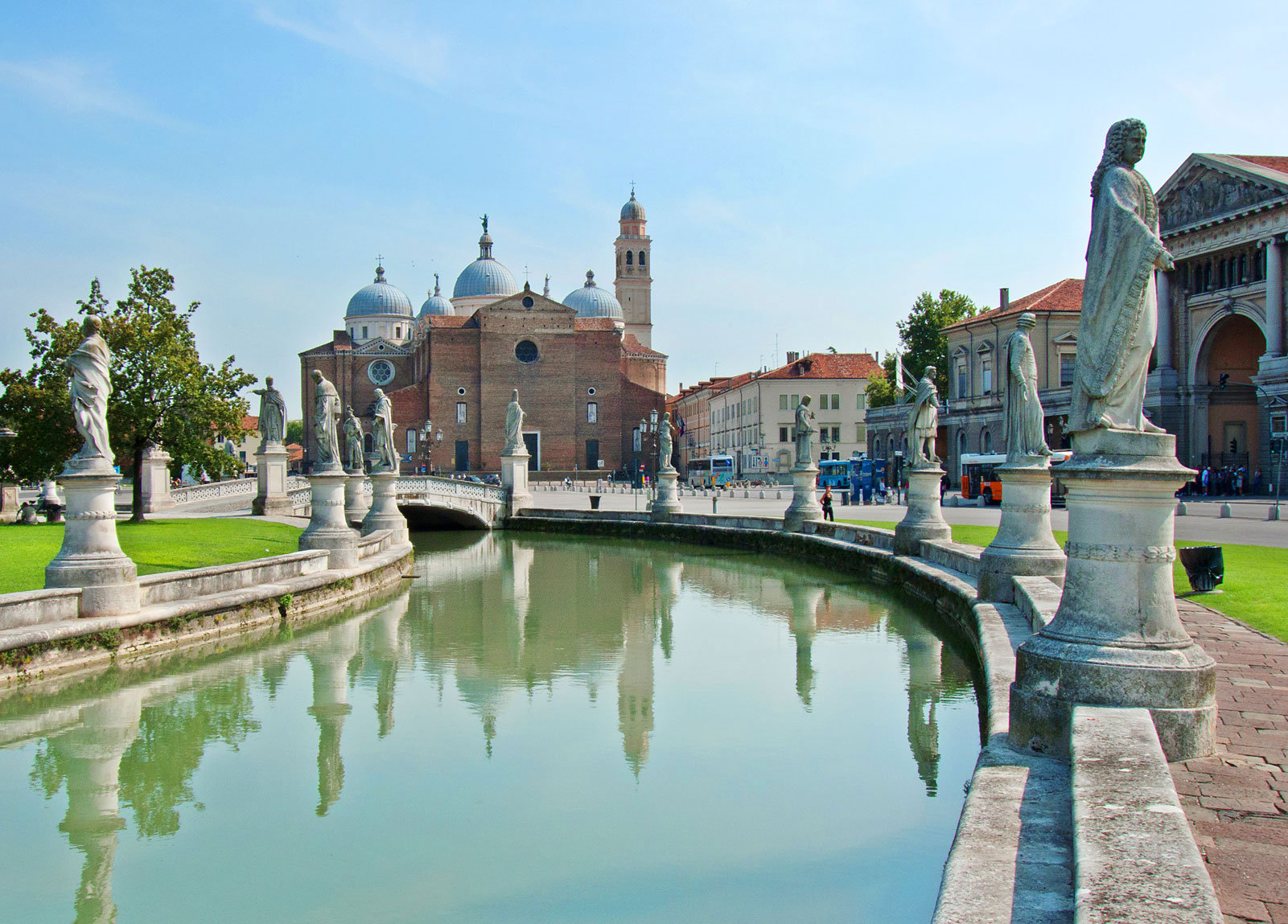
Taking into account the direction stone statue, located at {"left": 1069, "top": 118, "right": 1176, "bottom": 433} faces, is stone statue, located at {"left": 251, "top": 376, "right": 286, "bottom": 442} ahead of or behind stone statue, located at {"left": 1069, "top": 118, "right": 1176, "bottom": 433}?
behind

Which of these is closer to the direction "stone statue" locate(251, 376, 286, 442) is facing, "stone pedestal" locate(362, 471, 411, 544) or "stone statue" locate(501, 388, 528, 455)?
the stone pedestal

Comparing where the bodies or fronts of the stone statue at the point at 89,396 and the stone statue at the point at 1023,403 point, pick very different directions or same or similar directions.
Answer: very different directions

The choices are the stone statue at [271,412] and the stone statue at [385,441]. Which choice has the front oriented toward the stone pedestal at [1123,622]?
the stone statue at [271,412]

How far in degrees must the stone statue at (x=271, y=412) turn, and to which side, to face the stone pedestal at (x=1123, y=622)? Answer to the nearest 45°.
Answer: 0° — it already faces it

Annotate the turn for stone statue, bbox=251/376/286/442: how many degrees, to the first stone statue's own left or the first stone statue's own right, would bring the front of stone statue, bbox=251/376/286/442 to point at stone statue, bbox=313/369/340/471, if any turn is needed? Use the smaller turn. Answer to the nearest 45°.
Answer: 0° — it already faces it

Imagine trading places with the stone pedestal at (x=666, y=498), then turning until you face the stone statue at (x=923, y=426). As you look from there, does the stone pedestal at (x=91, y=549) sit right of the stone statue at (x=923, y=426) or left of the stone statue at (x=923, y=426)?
right
